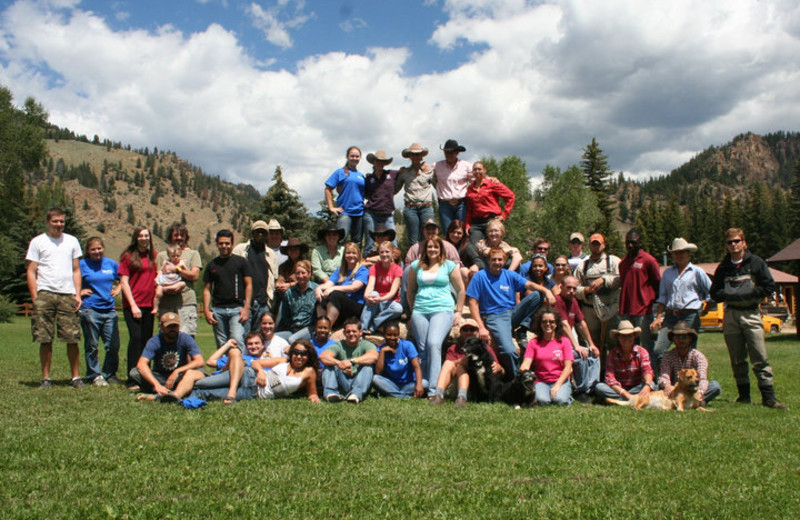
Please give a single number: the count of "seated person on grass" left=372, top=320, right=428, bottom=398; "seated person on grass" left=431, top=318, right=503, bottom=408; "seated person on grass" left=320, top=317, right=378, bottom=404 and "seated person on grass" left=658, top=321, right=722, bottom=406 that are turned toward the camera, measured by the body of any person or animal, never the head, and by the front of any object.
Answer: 4

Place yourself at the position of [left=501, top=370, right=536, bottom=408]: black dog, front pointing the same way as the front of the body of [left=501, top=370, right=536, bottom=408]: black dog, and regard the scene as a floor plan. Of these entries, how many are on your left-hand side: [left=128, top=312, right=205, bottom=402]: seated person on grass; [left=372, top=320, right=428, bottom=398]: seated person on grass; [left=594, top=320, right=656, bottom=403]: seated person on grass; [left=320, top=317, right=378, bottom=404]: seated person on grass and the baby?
1

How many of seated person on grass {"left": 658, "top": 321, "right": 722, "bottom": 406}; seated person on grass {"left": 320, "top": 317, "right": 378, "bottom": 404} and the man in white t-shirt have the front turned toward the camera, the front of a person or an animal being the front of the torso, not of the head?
3

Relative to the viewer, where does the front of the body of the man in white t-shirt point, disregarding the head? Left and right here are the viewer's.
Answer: facing the viewer

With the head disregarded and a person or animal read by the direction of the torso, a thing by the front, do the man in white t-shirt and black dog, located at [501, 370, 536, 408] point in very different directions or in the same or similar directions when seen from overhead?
same or similar directions

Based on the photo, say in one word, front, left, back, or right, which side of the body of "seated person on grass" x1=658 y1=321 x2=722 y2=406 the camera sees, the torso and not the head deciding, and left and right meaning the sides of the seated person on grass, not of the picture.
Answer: front

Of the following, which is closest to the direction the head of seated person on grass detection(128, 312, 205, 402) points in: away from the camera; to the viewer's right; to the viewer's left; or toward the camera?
toward the camera

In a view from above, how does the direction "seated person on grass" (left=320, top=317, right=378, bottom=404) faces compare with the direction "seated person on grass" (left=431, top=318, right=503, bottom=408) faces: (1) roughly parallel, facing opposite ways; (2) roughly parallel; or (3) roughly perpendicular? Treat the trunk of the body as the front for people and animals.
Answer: roughly parallel

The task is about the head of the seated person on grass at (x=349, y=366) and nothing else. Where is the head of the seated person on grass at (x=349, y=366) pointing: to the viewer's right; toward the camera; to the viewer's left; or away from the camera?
toward the camera

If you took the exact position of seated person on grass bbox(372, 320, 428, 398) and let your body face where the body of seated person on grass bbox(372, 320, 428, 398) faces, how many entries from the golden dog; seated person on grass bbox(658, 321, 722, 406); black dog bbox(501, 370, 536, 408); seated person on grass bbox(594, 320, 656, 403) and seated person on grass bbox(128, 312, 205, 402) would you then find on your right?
1

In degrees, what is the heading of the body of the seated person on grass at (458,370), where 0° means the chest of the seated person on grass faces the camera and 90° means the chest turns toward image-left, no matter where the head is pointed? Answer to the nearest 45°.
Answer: approximately 0°

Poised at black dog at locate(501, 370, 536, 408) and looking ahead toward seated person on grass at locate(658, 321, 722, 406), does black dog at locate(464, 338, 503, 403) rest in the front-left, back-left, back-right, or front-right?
back-left

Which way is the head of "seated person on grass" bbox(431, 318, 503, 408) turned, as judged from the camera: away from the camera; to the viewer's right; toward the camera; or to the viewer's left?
toward the camera

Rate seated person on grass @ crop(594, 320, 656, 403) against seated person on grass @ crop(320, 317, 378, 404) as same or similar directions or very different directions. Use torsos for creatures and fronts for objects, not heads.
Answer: same or similar directions

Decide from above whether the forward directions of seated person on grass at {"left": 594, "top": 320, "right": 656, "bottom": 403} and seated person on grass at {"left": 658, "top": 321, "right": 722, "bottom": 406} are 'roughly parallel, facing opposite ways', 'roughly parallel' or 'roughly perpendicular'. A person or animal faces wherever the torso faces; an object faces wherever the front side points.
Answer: roughly parallel
